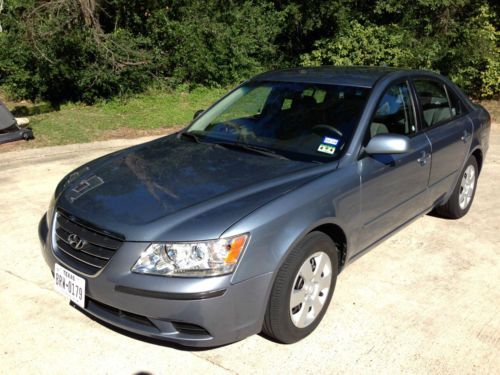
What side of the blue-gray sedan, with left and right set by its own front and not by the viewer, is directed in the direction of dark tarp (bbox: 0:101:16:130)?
right

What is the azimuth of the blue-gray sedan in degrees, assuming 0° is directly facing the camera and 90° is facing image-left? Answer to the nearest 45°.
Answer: approximately 45°
